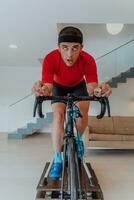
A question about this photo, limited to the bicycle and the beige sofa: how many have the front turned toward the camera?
2

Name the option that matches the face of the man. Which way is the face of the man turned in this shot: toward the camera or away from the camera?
toward the camera

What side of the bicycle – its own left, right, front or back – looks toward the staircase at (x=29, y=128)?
back

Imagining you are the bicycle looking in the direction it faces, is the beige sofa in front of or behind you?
behind

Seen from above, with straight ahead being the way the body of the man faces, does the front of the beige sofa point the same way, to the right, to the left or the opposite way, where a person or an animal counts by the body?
the same way

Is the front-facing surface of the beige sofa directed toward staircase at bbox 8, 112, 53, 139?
no

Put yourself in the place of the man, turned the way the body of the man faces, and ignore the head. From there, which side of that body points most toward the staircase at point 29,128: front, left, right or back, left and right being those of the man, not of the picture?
back

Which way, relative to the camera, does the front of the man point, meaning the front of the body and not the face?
toward the camera

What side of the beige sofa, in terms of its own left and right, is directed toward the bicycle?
front

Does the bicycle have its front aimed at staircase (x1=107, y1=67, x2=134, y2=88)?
no

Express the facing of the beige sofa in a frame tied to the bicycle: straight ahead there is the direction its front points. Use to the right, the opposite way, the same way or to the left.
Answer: the same way

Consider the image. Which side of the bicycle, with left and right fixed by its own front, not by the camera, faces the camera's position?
front
